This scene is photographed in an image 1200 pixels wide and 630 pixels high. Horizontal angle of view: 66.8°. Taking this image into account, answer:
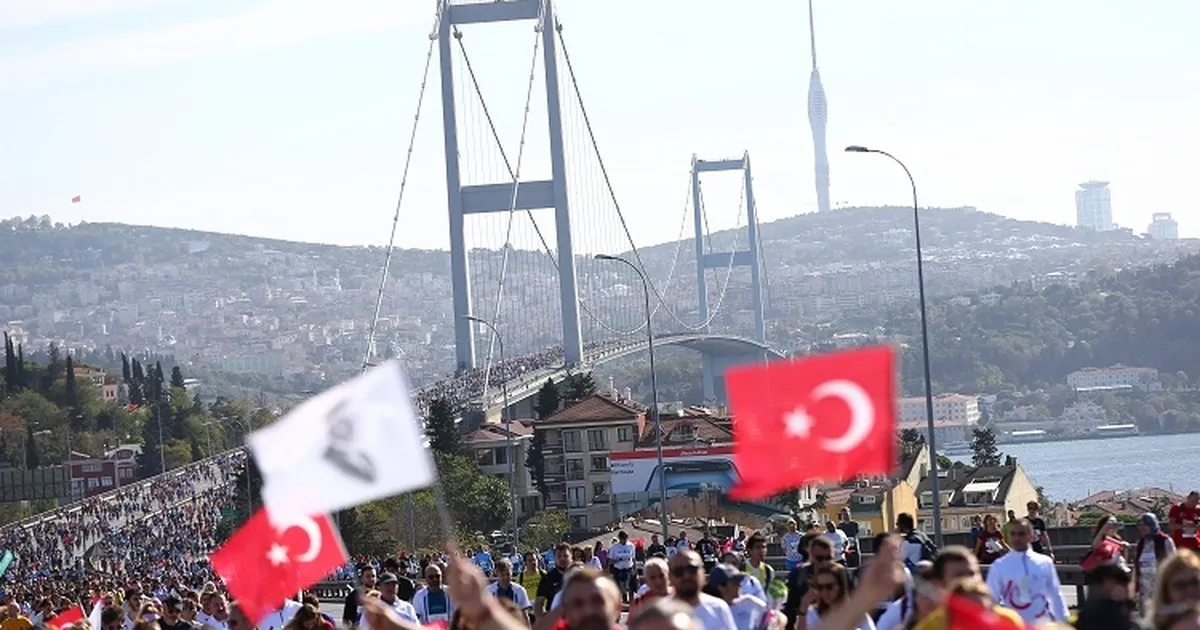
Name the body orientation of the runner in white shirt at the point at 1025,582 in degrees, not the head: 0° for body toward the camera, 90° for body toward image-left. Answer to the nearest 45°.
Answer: approximately 0°

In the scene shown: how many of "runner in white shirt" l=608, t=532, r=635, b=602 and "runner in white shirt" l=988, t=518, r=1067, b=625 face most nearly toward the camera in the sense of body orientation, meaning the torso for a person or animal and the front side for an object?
2

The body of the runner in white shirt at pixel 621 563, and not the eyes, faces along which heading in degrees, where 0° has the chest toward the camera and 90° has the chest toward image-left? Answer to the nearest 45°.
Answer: approximately 0°

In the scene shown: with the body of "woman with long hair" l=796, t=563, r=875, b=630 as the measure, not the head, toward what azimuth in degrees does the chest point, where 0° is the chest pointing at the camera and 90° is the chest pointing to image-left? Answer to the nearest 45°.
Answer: approximately 45°
